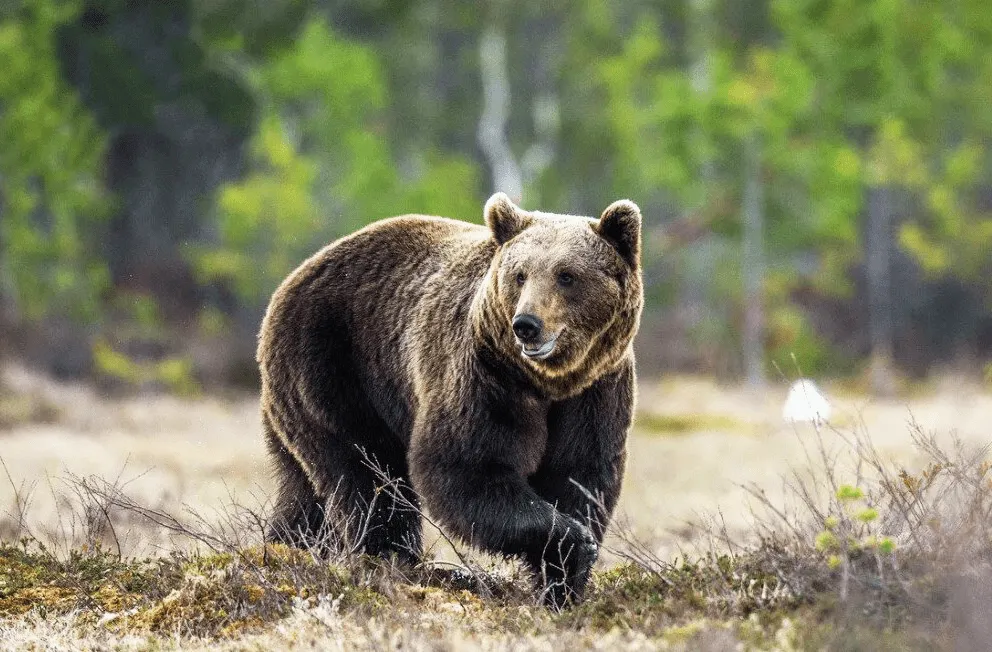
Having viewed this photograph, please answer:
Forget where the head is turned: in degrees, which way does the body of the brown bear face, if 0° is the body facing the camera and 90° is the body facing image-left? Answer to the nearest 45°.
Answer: approximately 315°

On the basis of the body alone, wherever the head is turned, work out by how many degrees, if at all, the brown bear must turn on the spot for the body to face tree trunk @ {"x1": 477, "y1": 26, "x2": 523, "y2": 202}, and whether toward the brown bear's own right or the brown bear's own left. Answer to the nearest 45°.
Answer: approximately 135° to the brown bear's own left

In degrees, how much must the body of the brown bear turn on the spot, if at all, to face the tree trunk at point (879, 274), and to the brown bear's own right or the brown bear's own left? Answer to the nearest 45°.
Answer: approximately 135° to the brown bear's own left

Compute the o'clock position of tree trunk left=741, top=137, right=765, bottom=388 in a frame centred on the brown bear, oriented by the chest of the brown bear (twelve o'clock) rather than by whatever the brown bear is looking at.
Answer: The tree trunk is roughly at 8 o'clock from the brown bear.
